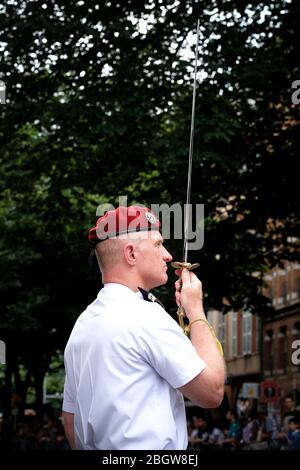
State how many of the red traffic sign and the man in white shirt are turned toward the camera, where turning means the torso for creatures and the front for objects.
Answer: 1

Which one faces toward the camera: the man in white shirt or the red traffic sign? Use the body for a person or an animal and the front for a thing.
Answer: the red traffic sign

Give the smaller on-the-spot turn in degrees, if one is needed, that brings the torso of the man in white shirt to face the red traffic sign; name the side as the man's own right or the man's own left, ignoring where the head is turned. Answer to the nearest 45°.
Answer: approximately 45° to the man's own left

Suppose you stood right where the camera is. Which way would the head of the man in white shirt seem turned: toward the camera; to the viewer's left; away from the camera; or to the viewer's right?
to the viewer's right

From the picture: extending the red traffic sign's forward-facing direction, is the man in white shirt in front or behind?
in front

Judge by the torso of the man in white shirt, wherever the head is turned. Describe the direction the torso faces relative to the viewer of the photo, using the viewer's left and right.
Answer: facing away from the viewer and to the right of the viewer

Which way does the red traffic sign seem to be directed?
toward the camera
